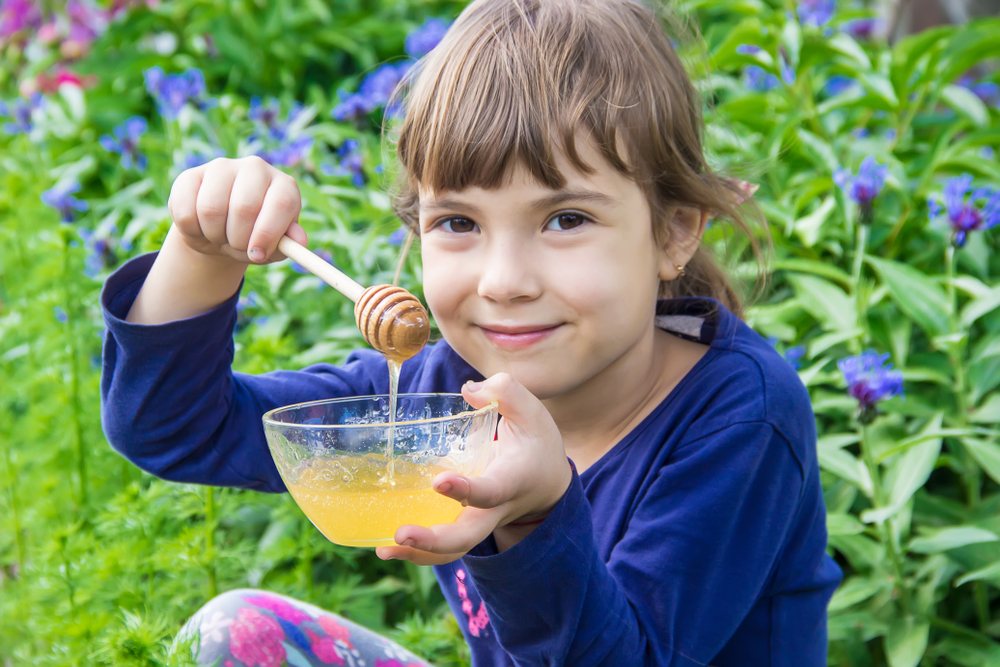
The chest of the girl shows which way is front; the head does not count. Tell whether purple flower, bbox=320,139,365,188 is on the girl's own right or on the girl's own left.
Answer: on the girl's own right

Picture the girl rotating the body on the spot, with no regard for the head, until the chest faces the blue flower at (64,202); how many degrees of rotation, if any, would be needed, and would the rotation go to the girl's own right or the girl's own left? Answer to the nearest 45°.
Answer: approximately 90° to the girl's own right

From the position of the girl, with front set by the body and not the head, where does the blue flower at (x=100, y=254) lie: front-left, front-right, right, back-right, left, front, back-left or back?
right

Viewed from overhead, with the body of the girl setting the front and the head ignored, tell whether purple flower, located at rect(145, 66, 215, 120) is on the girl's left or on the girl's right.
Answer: on the girl's right

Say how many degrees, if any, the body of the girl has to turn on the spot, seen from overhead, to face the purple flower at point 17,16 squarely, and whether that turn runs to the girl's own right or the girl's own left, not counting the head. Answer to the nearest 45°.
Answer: approximately 90° to the girl's own right

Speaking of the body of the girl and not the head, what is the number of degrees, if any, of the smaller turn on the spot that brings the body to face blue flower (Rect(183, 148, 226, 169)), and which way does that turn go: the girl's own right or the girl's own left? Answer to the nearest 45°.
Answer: approximately 90° to the girl's own right

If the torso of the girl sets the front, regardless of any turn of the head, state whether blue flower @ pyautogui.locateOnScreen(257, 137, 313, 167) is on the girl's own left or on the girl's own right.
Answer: on the girl's own right

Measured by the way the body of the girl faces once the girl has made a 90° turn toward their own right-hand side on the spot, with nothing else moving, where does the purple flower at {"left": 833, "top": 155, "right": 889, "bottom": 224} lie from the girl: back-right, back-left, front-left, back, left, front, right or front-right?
right

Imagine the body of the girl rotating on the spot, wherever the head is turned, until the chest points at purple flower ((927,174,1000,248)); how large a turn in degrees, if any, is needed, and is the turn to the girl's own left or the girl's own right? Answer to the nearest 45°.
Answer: approximately 180°

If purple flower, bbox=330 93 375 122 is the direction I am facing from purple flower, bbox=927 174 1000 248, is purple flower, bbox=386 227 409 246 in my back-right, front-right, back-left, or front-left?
front-left

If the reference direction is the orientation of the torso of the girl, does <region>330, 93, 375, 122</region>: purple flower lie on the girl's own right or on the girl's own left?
on the girl's own right

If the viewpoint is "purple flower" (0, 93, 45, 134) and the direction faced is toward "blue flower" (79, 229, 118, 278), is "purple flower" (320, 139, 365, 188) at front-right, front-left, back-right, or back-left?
front-left
